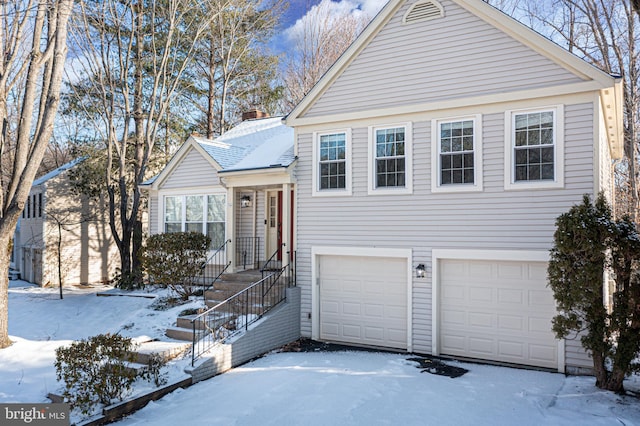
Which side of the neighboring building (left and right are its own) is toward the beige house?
left

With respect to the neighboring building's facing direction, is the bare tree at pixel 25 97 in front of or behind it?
in front

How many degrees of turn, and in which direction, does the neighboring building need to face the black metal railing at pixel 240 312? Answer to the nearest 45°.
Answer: approximately 45° to its left

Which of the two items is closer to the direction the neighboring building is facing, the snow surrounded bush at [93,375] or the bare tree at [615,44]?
the snow surrounded bush

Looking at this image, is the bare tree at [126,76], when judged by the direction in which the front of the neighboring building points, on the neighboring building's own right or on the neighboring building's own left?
on the neighboring building's own left

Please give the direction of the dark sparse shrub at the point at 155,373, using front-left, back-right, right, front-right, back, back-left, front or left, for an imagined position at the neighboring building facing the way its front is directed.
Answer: front-left

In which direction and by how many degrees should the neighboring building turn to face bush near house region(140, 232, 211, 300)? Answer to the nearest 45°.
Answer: approximately 45° to its left

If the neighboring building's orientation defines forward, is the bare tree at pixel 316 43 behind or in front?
behind

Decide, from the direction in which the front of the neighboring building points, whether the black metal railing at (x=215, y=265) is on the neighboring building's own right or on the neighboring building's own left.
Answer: on the neighboring building's own left

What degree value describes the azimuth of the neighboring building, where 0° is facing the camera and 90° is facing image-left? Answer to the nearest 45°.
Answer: approximately 45°

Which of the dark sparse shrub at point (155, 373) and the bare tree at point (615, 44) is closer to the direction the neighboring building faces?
the dark sparse shrub
